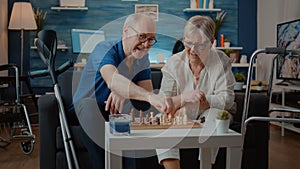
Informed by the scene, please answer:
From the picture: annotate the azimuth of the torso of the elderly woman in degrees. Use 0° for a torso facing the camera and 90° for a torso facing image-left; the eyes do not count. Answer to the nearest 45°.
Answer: approximately 0°

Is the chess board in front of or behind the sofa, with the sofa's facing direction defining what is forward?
in front

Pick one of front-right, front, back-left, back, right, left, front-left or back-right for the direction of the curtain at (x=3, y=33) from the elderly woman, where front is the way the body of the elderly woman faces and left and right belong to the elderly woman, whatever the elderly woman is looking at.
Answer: back-right
